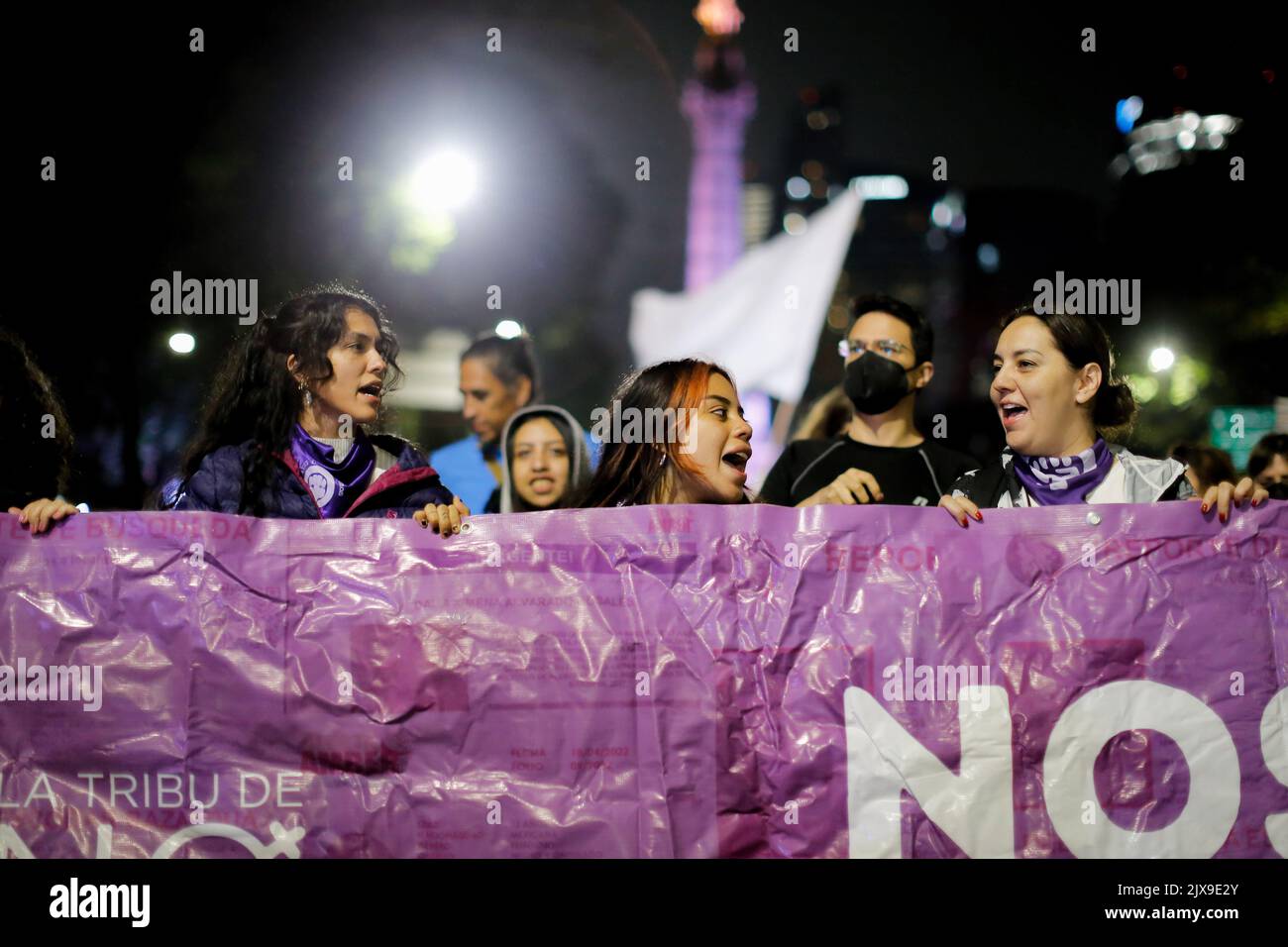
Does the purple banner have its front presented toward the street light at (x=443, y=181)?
no

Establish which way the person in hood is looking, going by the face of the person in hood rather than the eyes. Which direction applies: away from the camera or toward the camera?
toward the camera

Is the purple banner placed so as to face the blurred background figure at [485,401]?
no

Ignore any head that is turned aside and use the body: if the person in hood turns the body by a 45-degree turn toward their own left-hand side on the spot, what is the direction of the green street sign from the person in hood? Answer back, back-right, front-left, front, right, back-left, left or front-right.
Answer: left

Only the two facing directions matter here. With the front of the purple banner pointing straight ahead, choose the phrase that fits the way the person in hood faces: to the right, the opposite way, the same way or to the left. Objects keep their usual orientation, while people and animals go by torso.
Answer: the same way

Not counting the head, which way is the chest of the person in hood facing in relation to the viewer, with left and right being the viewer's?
facing the viewer

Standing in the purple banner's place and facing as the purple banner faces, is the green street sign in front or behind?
behind

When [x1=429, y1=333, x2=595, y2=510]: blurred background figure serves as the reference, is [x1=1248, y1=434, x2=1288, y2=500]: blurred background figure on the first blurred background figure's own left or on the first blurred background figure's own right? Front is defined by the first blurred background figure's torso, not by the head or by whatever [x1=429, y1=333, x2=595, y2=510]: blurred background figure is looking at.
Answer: on the first blurred background figure's own left

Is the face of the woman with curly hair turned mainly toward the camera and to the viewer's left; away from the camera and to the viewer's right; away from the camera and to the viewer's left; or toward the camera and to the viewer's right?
toward the camera and to the viewer's right

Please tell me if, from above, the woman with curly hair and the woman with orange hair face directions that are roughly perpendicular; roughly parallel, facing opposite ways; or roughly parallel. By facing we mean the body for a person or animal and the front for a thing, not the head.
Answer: roughly parallel

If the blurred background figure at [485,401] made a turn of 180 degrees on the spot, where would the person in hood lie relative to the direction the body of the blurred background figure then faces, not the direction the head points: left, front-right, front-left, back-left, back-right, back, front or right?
back-right

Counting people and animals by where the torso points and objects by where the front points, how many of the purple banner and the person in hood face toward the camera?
2

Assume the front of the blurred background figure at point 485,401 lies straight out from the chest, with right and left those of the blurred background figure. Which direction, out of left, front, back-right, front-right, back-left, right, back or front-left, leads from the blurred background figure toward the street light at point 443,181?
back-right

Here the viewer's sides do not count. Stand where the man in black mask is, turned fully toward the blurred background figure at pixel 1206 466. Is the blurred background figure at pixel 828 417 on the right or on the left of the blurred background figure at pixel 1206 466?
left

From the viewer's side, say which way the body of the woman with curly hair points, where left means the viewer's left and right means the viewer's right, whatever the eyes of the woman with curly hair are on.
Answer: facing the viewer and to the right of the viewer

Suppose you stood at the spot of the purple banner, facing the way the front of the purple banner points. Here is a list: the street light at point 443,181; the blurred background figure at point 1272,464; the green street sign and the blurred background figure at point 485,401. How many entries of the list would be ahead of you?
0
